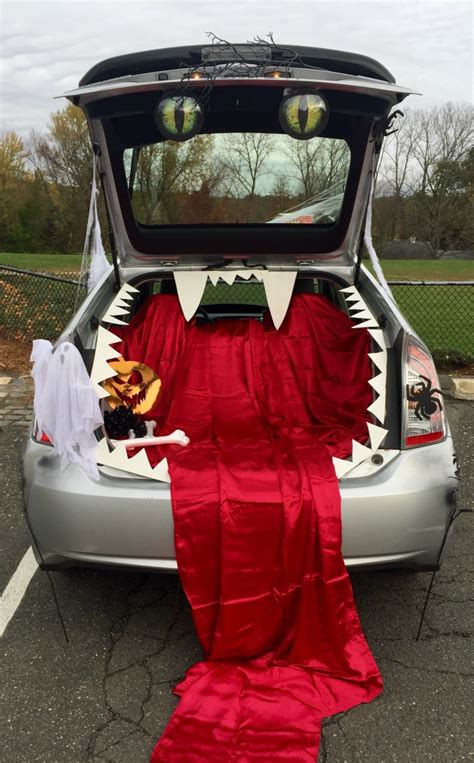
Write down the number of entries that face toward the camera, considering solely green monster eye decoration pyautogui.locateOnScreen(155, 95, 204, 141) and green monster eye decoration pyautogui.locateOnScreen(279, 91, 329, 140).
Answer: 2

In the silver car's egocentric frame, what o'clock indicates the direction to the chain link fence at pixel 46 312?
The chain link fence is roughly at 11 o'clock from the silver car.

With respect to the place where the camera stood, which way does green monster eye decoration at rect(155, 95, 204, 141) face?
facing the viewer

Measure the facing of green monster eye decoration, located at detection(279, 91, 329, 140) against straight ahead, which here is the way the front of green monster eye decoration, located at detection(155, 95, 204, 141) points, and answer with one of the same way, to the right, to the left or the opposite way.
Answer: the same way

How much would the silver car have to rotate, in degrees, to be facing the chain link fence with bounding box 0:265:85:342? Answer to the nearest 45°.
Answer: approximately 45° to its left

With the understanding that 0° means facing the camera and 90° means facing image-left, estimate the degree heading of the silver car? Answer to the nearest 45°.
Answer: approximately 180°

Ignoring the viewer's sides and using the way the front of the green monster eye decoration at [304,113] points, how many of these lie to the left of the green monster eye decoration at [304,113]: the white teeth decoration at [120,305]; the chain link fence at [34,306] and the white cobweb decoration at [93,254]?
0

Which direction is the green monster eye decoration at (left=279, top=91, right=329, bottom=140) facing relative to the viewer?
toward the camera
